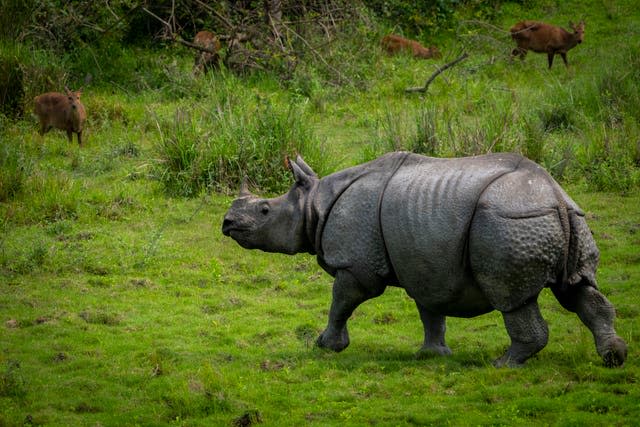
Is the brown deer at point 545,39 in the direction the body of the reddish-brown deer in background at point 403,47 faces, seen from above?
yes

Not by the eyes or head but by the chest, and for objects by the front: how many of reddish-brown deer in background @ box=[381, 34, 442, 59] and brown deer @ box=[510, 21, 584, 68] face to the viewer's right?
2

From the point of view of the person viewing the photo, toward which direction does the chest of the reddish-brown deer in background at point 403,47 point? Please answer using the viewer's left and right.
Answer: facing to the right of the viewer

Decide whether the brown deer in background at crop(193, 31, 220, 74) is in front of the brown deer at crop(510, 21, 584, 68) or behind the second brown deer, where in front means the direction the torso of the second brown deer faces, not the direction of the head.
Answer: behind

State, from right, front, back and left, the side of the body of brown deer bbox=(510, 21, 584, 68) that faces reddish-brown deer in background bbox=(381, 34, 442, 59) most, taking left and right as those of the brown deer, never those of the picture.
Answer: back

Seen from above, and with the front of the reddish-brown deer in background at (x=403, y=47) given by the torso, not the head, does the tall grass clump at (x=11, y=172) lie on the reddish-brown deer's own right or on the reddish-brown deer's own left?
on the reddish-brown deer's own right

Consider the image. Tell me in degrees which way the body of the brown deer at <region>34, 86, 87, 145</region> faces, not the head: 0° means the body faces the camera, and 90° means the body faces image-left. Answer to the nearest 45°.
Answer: approximately 315°

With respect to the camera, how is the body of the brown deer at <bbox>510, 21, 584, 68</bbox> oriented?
to the viewer's right

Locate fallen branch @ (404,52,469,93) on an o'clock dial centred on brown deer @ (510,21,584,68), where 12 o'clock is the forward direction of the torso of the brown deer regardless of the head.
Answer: The fallen branch is roughly at 4 o'clock from the brown deer.
